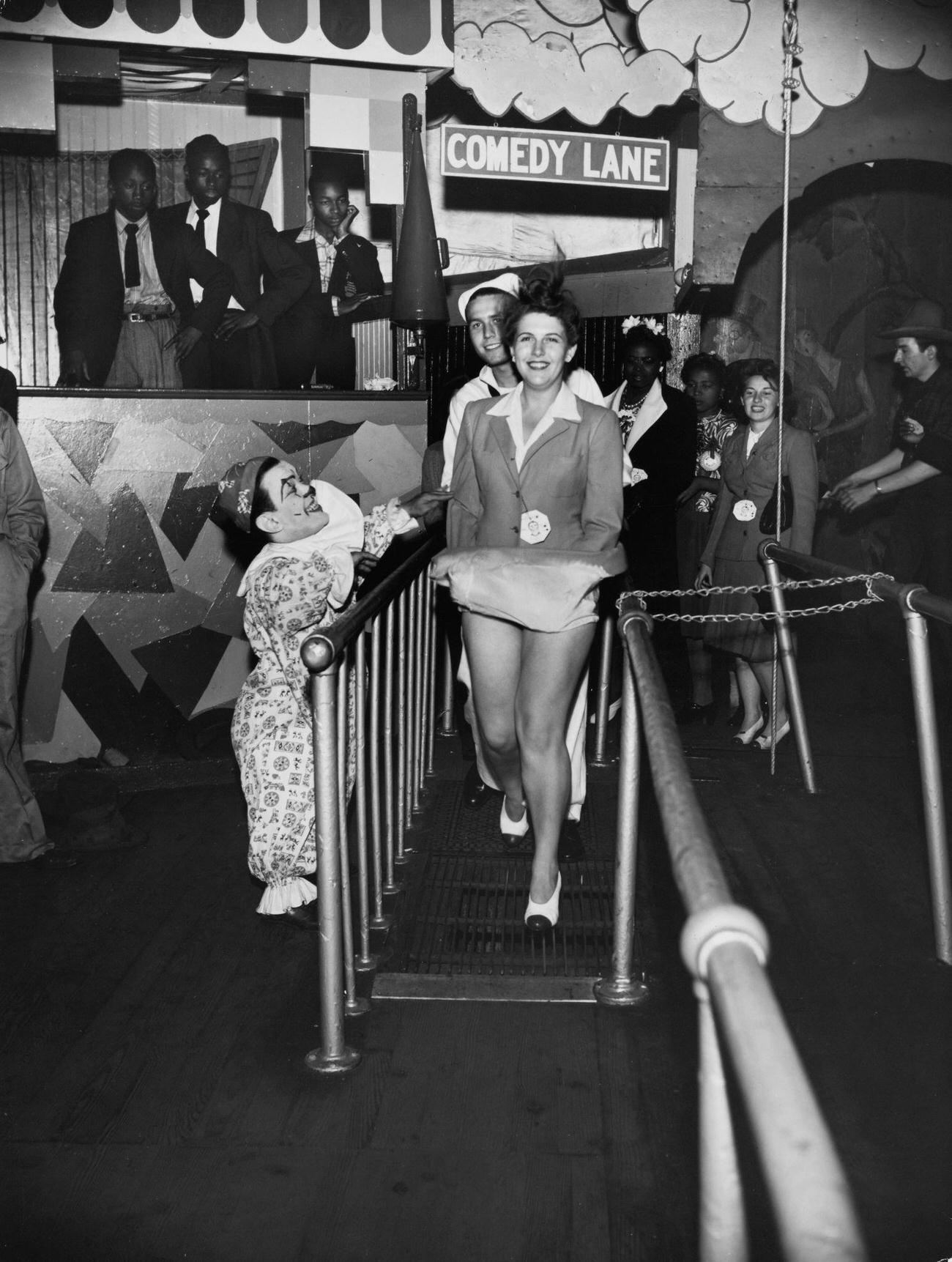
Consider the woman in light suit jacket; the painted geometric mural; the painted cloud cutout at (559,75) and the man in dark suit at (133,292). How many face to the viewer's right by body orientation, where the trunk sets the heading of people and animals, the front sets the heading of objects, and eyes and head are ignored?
0

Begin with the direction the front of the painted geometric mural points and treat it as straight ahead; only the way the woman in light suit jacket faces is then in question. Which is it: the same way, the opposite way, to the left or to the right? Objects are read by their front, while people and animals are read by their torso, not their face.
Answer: the same way

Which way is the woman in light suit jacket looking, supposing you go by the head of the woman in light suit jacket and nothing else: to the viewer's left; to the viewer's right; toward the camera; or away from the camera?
toward the camera

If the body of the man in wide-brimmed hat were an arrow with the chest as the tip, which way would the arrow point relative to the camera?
to the viewer's left

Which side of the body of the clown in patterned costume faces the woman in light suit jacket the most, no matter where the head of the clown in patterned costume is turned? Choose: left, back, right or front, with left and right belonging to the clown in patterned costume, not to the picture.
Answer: front

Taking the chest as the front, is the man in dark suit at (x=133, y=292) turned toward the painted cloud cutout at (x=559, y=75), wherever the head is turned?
no

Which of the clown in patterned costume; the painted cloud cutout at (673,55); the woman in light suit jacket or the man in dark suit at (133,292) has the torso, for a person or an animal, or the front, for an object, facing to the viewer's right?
the clown in patterned costume

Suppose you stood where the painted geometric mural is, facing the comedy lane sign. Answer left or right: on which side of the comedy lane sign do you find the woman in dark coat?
right

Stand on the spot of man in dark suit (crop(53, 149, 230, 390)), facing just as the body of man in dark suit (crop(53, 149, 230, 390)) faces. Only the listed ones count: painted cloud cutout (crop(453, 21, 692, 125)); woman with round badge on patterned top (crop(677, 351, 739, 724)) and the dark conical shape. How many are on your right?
0

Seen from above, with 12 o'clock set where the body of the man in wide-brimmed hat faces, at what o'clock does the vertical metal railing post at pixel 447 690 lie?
The vertical metal railing post is roughly at 11 o'clock from the man in wide-brimmed hat.

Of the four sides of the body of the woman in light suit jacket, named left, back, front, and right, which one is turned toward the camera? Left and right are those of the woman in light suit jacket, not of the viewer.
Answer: front

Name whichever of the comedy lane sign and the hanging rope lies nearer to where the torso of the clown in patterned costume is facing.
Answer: the hanging rope

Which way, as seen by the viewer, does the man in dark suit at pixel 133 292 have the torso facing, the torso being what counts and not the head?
toward the camera

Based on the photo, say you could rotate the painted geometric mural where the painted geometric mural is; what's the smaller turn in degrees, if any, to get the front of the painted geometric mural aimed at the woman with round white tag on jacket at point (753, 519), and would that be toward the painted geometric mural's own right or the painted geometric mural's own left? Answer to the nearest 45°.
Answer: approximately 90° to the painted geometric mural's own left

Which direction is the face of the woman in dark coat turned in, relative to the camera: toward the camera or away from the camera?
toward the camera

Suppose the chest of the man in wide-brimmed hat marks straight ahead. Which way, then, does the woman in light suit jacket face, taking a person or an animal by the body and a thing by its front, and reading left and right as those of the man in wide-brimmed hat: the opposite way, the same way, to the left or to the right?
to the left

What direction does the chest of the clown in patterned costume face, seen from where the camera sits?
to the viewer's right

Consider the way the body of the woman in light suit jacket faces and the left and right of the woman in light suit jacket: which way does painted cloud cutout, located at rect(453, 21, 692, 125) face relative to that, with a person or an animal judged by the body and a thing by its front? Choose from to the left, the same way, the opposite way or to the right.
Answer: the same way

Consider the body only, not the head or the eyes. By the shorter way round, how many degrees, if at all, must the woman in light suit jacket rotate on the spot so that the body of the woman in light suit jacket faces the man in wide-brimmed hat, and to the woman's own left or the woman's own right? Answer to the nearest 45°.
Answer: approximately 135° to the woman's own left
